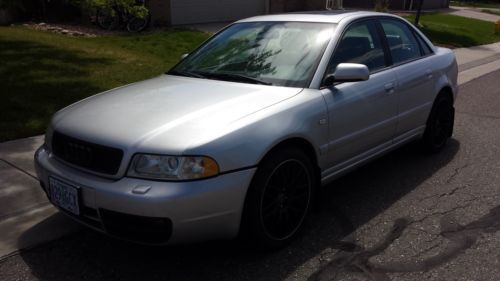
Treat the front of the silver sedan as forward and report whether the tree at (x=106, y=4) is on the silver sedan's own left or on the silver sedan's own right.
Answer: on the silver sedan's own right

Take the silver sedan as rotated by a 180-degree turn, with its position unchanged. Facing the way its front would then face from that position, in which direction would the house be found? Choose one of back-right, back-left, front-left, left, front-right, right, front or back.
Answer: front-left

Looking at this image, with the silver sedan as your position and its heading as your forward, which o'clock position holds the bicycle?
The bicycle is roughly at 4 o'clock from the silver sedan.

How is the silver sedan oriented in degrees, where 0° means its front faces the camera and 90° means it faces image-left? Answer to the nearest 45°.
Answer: approximately 45°
